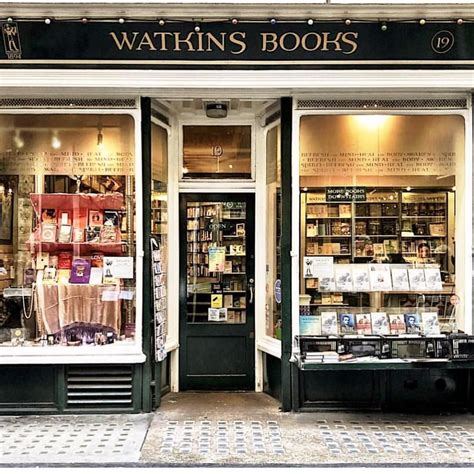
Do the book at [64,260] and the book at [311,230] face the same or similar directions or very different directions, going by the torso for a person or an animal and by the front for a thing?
same or similar directions

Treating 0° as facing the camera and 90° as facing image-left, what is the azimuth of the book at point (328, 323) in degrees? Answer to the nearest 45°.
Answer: approximately 0°

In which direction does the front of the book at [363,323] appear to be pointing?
toward the camera

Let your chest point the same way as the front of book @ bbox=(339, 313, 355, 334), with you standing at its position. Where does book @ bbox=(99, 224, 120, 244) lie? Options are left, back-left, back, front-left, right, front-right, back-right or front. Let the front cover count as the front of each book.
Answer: right

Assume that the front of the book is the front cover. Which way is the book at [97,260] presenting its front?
toward the camera

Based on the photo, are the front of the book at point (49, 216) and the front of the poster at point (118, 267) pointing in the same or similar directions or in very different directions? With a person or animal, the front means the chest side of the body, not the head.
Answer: same or similar directions

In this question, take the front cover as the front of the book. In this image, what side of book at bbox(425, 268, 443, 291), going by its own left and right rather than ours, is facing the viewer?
front

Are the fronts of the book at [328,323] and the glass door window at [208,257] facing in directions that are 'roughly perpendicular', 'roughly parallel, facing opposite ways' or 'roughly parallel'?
roughly parallel

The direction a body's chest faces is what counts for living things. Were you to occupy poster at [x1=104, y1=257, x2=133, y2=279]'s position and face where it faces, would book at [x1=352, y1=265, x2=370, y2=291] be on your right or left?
on your left

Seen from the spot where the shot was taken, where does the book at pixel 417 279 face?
facing the viewer

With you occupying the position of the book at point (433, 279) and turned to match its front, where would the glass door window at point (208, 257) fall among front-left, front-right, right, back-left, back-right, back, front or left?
right

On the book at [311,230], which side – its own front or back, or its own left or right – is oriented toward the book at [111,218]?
right

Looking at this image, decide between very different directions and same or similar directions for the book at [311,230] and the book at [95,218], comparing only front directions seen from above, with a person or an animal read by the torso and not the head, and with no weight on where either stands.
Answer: same or similar directions
